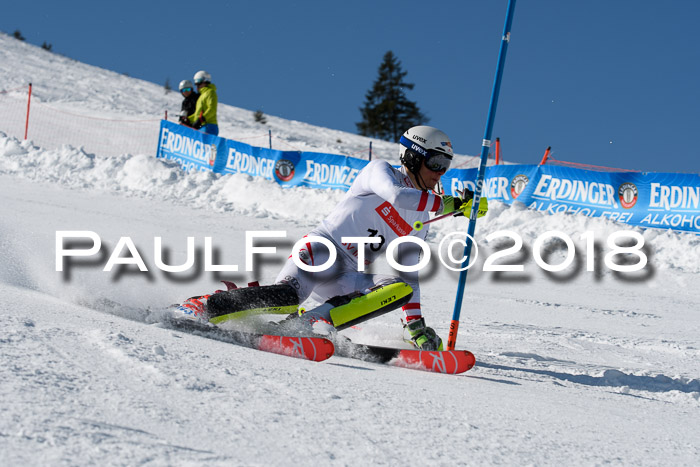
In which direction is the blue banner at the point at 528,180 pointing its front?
toward the camera

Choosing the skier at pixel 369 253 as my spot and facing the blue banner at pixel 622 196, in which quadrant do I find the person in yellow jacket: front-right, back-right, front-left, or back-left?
front-left

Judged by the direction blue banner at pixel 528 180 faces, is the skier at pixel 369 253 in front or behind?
in front

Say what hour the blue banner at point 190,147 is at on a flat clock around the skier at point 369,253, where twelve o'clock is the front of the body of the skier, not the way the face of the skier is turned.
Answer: The blue banner is roughly at 7 o'clock from the skier.

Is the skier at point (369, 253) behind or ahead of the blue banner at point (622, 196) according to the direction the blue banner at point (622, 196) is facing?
ahead

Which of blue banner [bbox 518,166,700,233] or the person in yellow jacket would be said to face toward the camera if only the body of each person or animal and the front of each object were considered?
the blue banner

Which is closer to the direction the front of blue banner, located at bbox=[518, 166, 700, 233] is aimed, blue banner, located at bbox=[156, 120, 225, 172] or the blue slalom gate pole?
the blue slalom gate pole

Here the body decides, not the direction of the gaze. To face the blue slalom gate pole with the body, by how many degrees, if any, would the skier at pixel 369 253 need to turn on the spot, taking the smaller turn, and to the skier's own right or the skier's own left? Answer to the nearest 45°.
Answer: approximately 90° to the skier's own left

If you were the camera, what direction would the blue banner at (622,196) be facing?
facing the viewer

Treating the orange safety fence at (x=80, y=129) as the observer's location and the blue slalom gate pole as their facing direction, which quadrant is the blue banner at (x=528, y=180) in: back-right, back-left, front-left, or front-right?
front-left

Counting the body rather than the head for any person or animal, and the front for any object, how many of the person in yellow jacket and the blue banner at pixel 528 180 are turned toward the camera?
1

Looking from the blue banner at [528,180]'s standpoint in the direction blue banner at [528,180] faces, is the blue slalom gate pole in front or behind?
in front
